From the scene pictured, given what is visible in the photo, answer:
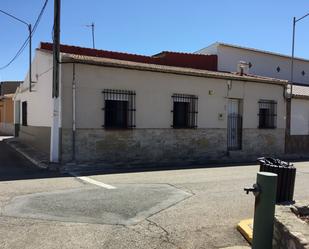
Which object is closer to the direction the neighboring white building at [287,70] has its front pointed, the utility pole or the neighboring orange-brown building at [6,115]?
the utility pole

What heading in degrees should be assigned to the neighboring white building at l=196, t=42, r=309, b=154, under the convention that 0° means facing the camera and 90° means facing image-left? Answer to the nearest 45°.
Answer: approximately 315°

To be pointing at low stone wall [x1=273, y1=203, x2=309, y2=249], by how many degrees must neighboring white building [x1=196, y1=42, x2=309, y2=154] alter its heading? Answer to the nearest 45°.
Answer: approximately 45° to its right

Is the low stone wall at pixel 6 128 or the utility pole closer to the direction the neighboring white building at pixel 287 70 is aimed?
the utility pole

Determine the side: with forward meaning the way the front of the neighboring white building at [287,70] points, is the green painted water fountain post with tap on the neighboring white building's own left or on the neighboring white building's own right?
on the neighboring white building's own right

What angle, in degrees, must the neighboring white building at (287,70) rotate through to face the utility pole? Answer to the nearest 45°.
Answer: approximately 90° to its right
